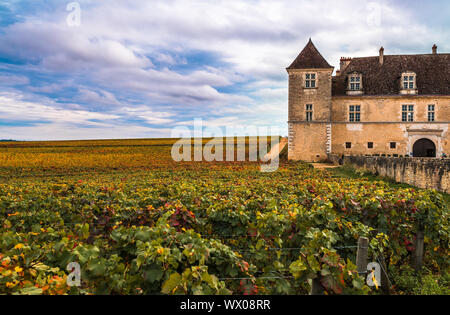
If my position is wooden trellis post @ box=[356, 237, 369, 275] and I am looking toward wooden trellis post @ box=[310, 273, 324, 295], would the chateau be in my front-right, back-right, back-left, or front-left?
back-right

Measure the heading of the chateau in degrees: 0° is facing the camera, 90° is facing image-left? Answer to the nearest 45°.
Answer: approximately 0°

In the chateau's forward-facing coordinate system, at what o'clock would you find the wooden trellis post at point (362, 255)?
The wooden trellis post is roughly at 12 o'clock from the chateau.

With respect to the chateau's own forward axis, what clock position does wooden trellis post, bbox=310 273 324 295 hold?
The wooden trellis post is roughly at 12 o'clock from the chateau.
